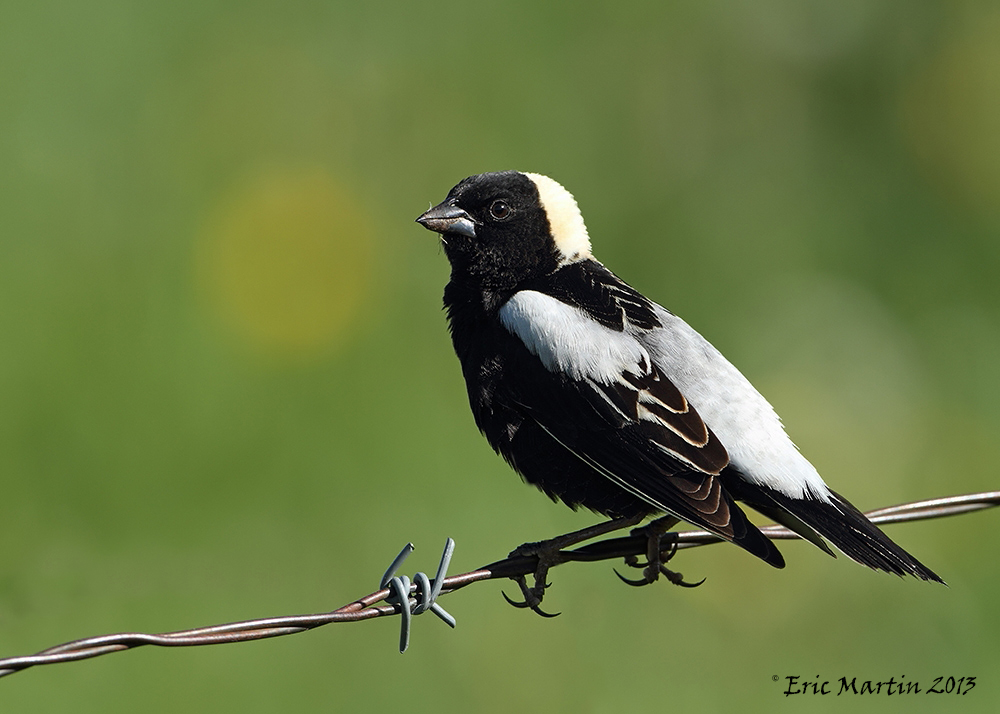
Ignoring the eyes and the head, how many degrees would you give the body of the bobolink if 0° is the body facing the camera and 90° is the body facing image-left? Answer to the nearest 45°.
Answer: approximately 90°
